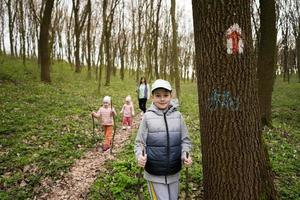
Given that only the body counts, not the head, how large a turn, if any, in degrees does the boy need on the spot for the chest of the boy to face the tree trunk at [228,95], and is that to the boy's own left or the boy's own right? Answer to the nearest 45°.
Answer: approximately 90° to the boy's own left

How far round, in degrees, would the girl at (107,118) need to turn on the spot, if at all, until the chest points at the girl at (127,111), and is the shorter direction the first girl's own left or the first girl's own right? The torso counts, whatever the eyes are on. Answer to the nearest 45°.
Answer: approximately 180°

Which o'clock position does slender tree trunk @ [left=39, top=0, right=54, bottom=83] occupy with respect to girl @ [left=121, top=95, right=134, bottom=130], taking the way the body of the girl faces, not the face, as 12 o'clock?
The slender tree trunk is roughly at 5 o'clock from the girl.

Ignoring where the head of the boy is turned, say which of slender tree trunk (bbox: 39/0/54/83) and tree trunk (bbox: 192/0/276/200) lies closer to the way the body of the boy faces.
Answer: the tree trunk

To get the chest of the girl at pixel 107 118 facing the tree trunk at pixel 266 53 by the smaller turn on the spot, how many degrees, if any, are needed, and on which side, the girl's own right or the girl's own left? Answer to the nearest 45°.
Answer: approximately 90° to the girl's own left

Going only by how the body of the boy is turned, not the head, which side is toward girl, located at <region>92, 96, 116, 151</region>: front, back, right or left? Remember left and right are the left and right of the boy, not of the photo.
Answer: back

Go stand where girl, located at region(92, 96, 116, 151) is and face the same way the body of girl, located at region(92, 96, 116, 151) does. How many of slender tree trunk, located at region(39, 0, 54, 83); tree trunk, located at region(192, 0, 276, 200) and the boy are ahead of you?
2

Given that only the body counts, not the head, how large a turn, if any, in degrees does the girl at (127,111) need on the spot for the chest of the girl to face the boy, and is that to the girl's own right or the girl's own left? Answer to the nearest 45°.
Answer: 0° — they already face them

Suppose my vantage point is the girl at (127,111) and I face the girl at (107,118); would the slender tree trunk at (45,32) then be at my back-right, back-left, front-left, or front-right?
back-right

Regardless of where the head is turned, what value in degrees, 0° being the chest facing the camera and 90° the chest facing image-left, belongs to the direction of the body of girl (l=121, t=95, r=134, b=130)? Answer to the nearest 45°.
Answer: approximately 0°
